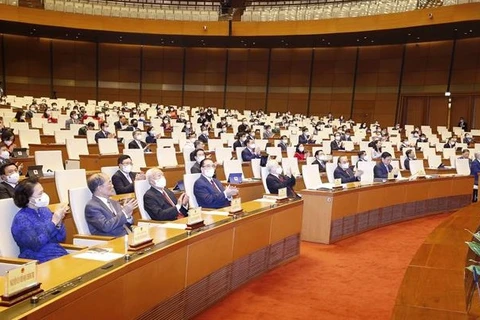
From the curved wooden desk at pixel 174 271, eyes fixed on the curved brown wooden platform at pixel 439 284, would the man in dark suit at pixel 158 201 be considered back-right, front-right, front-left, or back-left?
back-left

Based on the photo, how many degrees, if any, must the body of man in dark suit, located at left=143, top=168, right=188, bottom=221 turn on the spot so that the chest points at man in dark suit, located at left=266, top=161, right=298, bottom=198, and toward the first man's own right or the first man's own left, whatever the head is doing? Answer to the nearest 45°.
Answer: approximately 90° to the first man's own left

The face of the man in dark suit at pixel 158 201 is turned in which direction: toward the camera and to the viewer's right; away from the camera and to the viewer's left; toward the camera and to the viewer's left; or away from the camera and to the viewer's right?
toward the camera and to the viewer's right

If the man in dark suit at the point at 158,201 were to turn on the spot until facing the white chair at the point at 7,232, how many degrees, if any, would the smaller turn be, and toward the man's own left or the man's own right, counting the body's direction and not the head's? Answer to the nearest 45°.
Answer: approximately 90° to the man's own right

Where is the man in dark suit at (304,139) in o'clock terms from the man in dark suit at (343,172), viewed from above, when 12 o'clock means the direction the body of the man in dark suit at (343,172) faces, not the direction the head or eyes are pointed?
the man in dark suit at (304,139) is roughly at 7 o'clock from the man in dark suit at (343,172).

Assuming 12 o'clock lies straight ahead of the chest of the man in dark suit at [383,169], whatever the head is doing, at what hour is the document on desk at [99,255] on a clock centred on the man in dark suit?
The document on desk is roughly at 2 o'clock from the man in dark suit.

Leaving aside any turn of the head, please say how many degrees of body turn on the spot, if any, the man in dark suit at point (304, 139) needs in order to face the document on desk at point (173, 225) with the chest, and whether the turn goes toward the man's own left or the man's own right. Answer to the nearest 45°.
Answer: approximately 45° to the man's own right

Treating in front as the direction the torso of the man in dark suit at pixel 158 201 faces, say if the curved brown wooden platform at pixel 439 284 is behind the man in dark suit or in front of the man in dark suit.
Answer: in front

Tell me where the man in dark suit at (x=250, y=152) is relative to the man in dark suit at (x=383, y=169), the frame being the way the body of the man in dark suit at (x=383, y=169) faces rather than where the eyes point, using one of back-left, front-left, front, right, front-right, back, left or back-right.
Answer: back-right

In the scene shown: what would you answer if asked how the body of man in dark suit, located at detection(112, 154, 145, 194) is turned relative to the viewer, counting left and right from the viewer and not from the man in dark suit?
facing the viewer and to the right of the viewer

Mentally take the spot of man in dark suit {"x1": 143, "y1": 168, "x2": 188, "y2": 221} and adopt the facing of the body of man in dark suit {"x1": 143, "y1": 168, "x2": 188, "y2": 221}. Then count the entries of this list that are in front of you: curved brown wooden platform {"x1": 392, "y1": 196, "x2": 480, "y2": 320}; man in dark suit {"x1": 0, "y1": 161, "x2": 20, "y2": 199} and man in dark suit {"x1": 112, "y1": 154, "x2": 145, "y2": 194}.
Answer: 1

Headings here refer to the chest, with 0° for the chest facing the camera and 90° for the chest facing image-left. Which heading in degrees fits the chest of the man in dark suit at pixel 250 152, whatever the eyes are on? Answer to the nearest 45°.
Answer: approximately 315°
